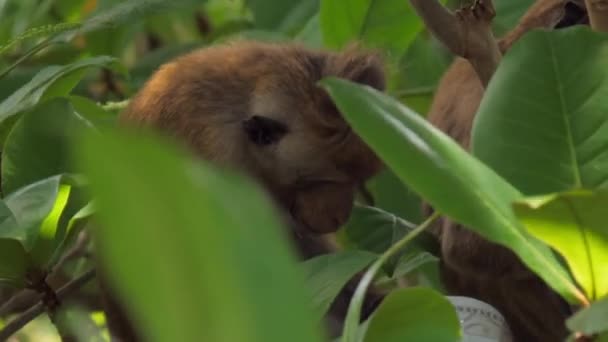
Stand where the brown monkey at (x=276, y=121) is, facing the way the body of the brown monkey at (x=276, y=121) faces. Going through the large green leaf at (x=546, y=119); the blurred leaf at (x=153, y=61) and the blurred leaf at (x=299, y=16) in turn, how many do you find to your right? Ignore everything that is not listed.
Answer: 1
